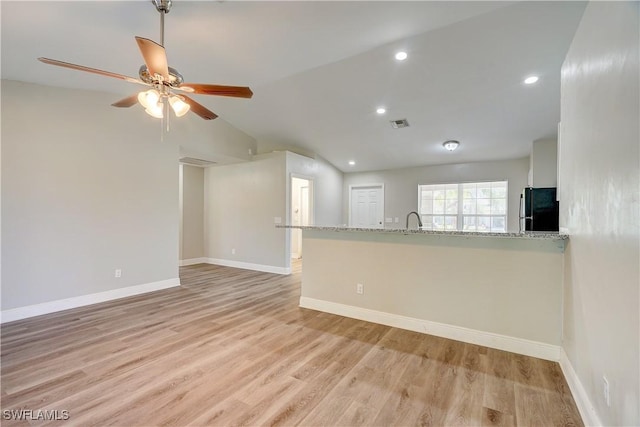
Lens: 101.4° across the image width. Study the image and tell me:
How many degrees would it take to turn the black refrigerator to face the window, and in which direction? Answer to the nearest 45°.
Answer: approximately 45° to its right

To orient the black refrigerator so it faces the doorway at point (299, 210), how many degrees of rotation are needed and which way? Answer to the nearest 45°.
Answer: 0° — it already faces it

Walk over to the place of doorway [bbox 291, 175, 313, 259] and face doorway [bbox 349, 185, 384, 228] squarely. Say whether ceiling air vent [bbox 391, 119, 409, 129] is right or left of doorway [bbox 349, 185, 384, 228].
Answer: right

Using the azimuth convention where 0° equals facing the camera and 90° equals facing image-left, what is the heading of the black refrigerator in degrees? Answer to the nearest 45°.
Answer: approximately 90°

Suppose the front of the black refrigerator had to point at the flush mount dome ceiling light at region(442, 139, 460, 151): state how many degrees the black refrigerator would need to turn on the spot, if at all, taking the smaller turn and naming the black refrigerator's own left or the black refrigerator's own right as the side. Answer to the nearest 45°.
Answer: approximately 45° to the black refrigerator's own right

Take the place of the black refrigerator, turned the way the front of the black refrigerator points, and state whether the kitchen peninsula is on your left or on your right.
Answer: on your left

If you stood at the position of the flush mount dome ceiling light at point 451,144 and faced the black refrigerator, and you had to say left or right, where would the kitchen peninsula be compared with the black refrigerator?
right

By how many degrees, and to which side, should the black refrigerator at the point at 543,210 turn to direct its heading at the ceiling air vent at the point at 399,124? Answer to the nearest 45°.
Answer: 0° — it already faces it

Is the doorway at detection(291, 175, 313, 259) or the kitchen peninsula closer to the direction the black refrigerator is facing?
the doorway

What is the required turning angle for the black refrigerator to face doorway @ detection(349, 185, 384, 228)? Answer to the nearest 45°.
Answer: approximately 45° to its right
